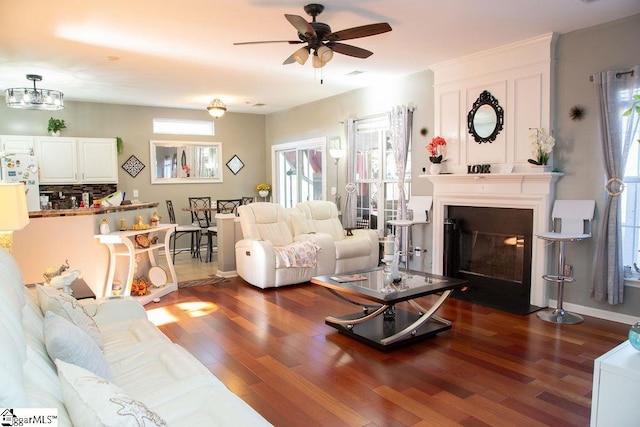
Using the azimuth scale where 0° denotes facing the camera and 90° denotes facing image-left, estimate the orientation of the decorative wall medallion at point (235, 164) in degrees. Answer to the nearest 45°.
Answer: approximately 0°

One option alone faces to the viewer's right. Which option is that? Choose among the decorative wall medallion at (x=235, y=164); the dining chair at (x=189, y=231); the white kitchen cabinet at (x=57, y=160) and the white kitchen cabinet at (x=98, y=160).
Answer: the dining chair

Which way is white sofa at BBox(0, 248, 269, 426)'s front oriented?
to the viewer's right

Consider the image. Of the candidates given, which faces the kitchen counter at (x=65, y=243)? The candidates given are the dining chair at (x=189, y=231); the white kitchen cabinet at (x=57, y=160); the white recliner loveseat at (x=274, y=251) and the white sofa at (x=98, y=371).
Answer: the white kitchen cabinet

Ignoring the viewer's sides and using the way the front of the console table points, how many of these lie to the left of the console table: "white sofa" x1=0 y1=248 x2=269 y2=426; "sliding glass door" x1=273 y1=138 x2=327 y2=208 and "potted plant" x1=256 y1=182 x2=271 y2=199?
2

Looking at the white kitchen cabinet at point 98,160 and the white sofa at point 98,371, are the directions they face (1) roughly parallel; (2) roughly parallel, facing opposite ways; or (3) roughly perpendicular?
roughly perpendicular

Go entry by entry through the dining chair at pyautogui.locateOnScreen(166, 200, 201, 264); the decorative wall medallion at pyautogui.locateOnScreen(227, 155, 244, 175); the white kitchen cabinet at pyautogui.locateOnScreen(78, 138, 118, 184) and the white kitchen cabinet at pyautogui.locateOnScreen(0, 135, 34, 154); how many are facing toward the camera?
3
